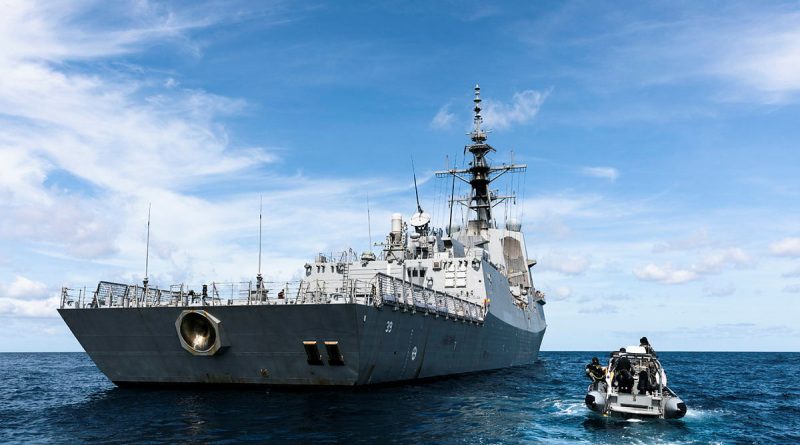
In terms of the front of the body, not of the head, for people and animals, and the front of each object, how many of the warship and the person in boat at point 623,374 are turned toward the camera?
0

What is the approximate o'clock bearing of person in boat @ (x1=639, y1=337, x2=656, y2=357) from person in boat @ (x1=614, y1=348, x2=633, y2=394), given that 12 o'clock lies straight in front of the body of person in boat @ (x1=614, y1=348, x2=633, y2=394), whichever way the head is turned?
person in boat @ (x1=639, y1=337, x2=656, y2=357) is roughly at 1 o'clock from person in boat @ (x1=614, y1=348, x2=633, y2=394).

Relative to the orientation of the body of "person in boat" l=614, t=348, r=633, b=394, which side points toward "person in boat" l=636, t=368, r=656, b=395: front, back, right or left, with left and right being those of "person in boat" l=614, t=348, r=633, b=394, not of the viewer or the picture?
right

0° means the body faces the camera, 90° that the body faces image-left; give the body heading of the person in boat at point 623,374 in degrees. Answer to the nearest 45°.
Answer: approximately 180°

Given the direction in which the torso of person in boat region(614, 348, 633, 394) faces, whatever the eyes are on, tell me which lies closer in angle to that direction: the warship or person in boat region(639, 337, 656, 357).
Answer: the person in boat

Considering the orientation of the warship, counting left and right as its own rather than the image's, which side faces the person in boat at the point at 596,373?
right

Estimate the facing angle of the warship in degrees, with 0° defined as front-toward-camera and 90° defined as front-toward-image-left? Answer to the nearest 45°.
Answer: approximately 225°

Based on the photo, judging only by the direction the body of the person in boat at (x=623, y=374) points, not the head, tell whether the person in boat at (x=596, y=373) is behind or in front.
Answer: in front
